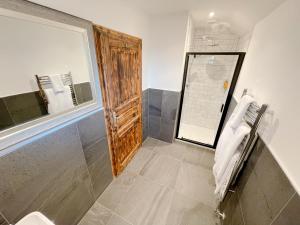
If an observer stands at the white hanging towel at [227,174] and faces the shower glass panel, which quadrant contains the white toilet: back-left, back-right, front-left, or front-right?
back-left

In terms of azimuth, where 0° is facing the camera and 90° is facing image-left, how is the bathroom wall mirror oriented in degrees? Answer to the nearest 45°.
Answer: approximately 315°

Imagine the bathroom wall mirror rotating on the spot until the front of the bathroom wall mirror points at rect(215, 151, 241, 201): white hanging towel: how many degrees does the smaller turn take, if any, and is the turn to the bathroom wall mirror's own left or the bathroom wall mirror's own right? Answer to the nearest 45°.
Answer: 0° — it already faces it

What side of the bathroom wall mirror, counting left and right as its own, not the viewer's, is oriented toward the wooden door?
left

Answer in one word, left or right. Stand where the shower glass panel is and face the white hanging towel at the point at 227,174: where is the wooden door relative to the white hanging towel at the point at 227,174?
right

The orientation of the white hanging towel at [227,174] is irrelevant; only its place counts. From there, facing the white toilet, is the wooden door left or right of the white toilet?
right
